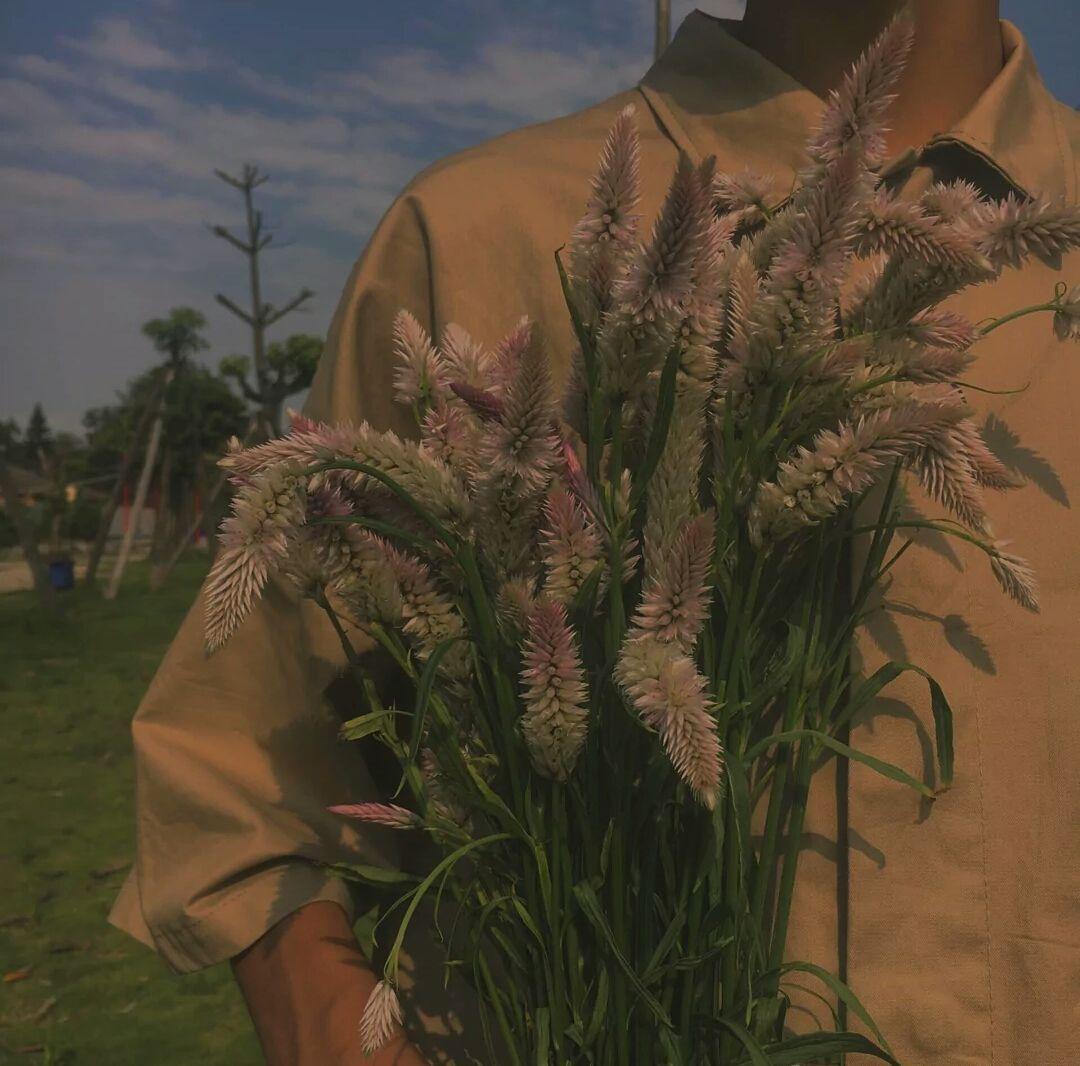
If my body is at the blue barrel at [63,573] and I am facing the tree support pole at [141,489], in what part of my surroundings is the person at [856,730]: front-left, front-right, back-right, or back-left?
front-right

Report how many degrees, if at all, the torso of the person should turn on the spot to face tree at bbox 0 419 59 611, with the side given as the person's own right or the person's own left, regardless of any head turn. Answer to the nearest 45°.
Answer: approximately 135° to the person's own right

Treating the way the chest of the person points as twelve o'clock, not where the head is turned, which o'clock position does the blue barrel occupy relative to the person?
The blue barrel is roughly at 5 o'clock from the person.

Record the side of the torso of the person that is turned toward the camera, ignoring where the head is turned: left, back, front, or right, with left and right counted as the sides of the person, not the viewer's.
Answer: front

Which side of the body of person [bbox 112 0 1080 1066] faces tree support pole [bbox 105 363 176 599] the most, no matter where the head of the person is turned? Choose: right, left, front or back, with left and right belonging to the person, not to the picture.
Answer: back

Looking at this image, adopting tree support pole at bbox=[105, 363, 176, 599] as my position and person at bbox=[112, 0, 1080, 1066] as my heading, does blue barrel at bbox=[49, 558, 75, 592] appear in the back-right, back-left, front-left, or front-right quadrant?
back-right
